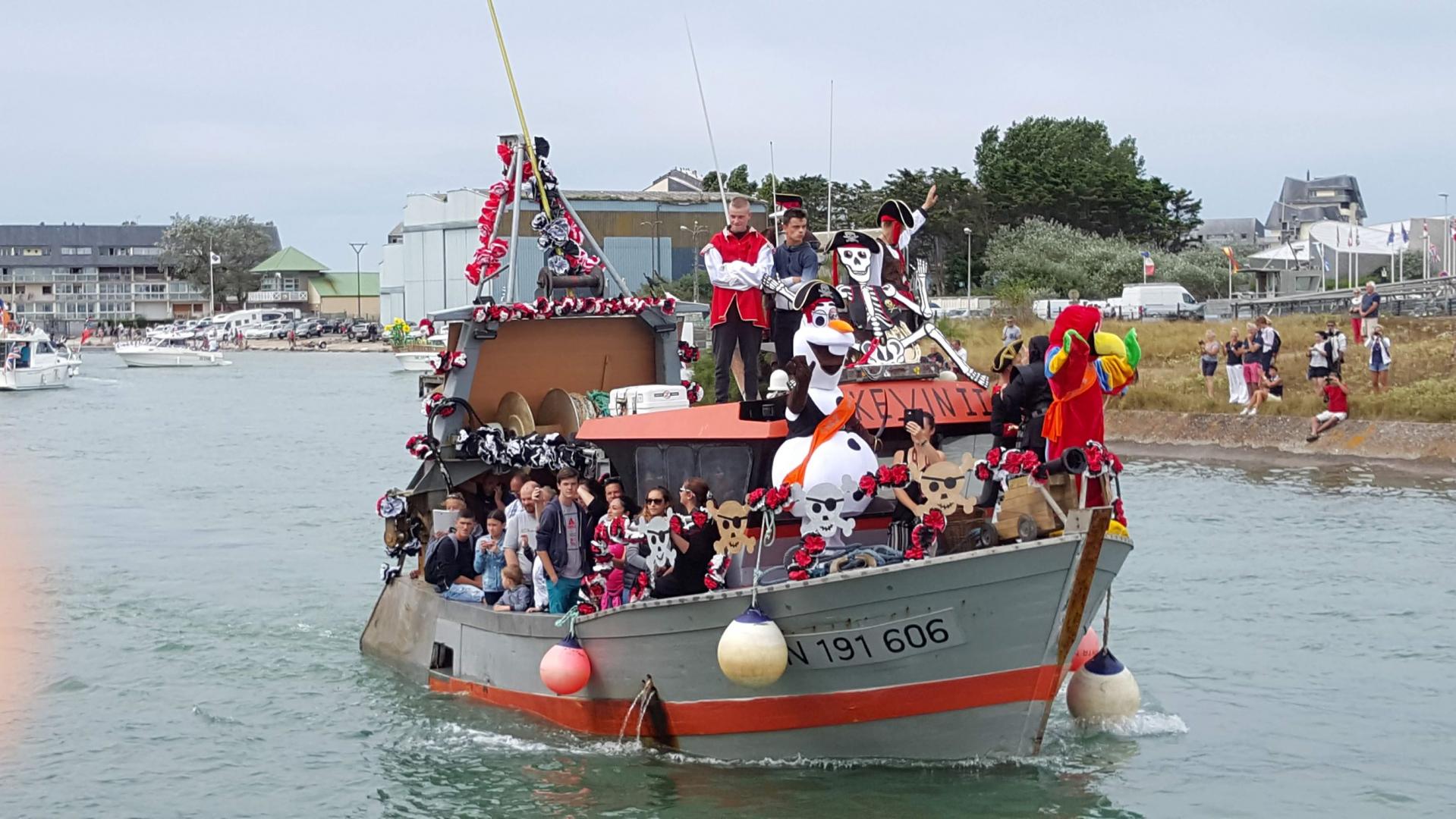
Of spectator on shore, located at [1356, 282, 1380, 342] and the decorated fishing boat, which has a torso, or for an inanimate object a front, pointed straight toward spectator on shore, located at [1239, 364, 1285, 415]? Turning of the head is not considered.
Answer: spectator on shore, located at [1356, 282, 1380, 342]

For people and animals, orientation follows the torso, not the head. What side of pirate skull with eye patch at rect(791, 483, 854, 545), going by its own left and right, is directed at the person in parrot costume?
left

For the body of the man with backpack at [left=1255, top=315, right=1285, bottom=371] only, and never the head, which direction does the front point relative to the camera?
to the viewer's left

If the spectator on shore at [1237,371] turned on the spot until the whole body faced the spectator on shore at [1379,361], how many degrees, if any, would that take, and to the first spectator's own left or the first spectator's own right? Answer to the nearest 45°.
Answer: approximately 90° to the first spectator's own left

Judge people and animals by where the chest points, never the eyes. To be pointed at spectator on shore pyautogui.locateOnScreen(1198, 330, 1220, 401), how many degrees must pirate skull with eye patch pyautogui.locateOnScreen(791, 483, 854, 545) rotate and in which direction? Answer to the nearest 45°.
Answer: approximately 180°

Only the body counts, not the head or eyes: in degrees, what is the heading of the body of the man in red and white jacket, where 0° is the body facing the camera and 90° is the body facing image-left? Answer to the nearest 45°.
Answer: approximately 0°

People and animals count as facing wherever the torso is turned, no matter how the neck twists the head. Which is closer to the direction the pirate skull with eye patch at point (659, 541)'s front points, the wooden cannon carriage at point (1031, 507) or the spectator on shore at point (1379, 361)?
the wooden cannon carriage

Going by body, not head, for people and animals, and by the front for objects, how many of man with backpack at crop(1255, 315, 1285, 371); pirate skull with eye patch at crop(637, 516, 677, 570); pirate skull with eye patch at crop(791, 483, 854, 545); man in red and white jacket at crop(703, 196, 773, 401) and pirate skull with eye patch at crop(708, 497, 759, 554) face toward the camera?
4
